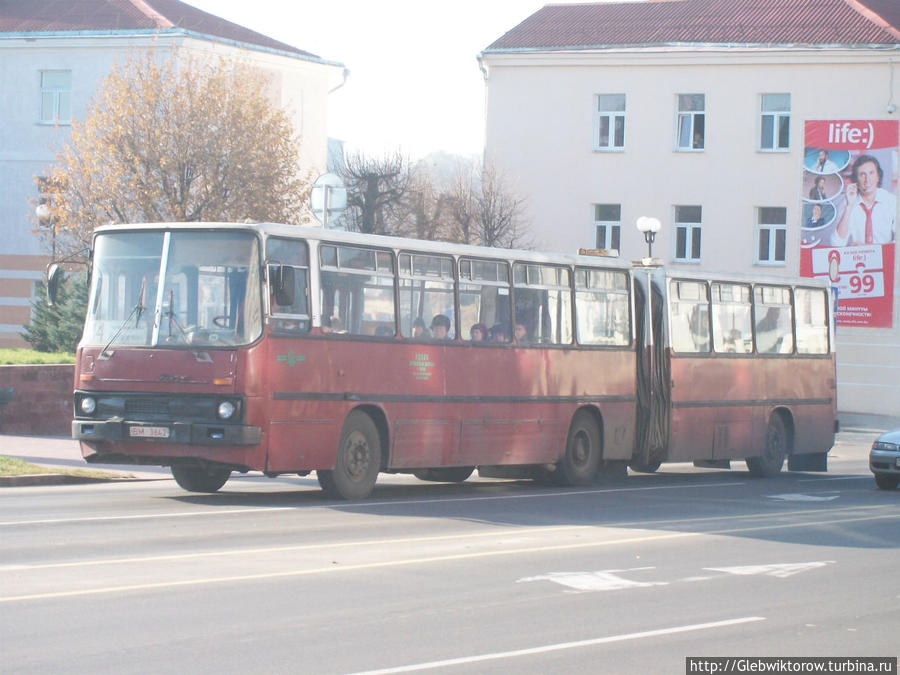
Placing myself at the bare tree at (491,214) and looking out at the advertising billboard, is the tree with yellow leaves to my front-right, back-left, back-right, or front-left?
back-right

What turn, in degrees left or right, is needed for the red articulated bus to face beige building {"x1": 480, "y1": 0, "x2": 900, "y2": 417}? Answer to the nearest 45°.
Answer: approximately 135° to its right

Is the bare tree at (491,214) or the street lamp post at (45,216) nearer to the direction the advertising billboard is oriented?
the street lamp post

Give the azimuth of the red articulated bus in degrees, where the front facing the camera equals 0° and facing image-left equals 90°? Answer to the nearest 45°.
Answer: approximately 45°

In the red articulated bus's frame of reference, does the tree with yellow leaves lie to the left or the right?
on its right

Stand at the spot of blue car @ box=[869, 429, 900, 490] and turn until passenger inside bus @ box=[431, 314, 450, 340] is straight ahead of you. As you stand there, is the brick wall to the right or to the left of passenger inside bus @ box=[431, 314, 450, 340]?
right

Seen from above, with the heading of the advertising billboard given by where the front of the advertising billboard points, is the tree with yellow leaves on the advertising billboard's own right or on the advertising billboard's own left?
on the advertising billboard's own right

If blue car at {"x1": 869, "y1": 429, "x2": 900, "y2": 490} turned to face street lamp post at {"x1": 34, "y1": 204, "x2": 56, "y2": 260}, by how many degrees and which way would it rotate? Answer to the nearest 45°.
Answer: approximately 45° to its right

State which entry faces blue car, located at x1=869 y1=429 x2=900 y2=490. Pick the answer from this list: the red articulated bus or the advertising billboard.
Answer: the advertising billboard
